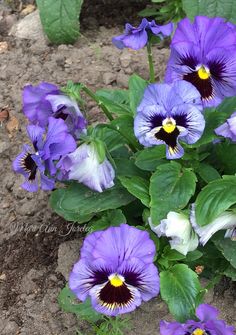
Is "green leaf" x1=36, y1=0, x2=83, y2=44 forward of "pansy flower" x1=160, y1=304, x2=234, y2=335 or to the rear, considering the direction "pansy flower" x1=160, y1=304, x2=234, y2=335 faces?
to the rear

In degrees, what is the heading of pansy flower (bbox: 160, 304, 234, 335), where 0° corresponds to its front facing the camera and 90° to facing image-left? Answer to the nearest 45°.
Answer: approximately 0°

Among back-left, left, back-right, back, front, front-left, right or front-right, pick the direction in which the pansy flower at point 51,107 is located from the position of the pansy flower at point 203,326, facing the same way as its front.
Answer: back-right

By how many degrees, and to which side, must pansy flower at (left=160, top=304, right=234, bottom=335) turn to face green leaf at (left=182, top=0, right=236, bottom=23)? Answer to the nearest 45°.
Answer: approximately 180°

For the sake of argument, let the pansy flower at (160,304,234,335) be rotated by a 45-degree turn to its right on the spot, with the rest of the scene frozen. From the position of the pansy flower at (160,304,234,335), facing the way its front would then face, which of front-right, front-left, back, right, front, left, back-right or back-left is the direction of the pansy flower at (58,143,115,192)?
right

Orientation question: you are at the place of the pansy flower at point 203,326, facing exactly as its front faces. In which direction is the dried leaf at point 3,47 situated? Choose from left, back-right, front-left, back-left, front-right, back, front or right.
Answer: back-right

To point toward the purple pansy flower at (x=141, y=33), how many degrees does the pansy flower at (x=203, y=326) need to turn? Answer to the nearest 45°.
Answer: approximately 135° to its right

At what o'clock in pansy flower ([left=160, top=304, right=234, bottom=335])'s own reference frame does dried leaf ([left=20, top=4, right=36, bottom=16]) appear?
The dried leaf is roughly at 5 o'clock from the pansy flower.
